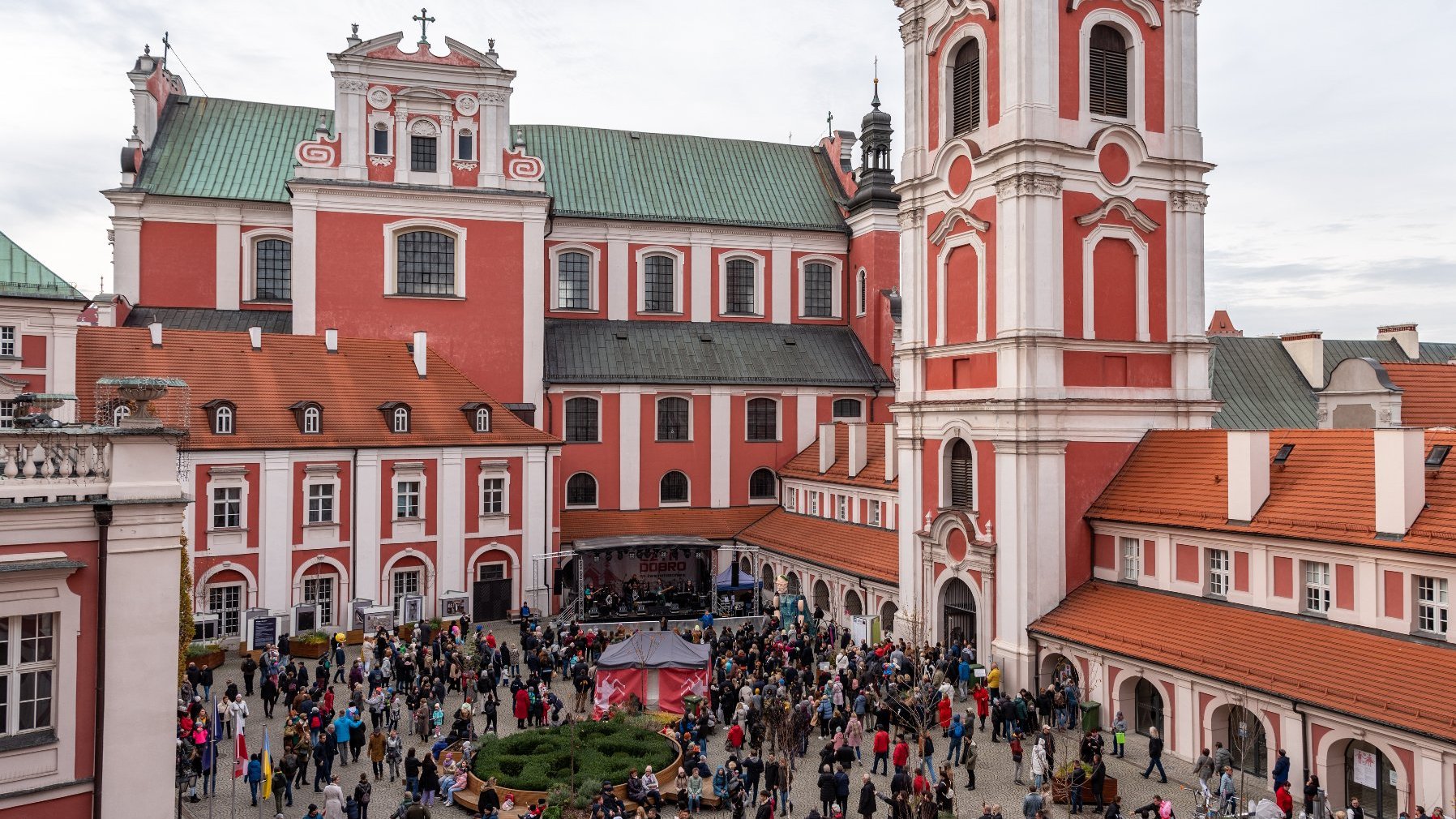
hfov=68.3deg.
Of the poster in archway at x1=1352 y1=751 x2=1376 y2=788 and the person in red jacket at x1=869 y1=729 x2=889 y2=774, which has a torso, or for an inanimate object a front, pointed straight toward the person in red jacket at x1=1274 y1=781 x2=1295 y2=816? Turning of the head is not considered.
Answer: the poster in archway

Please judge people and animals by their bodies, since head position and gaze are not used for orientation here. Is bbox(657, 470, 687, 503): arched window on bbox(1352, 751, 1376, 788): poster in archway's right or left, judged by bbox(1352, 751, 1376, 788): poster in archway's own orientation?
on its right

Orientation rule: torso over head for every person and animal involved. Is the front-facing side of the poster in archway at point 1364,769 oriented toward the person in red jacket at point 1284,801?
yes

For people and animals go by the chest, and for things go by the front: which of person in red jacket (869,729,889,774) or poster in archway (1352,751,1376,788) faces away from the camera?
the person in red jacket

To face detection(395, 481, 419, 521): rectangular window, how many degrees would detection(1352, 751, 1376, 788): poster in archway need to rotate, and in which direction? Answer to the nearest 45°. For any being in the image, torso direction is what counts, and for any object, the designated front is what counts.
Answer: approximately 45° to its right

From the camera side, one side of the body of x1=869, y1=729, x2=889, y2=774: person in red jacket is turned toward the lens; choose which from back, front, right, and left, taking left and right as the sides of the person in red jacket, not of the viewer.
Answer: back

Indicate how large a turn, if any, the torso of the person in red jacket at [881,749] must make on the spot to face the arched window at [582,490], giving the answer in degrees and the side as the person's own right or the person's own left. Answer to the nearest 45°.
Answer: approximately 45° to the person's own left

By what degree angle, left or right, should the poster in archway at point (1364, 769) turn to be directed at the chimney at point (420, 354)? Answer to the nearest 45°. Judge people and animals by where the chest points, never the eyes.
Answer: approximately 45° to its right

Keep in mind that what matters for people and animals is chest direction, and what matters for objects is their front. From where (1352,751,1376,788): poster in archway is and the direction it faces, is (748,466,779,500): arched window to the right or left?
on its right

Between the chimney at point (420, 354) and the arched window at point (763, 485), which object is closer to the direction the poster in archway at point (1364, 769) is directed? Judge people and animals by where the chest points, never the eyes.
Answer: the chimney

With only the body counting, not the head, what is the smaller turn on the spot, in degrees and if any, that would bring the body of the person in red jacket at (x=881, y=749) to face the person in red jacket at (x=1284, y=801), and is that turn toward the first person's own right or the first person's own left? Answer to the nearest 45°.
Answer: approximately 90° to the first person's own right

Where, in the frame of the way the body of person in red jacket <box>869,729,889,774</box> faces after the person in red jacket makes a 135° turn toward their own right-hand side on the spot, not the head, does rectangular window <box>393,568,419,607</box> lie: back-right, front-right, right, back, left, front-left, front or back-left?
back

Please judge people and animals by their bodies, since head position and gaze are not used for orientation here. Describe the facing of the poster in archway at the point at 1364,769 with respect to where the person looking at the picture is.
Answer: facing the viewer and to the left of the viewer

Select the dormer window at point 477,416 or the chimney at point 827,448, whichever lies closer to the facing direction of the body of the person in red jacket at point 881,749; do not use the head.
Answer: the chimney

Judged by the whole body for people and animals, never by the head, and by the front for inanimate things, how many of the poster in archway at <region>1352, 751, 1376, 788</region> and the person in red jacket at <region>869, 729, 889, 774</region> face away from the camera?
1

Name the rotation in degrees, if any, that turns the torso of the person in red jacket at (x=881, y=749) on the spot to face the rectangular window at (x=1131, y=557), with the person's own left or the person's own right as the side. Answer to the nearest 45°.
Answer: approximately 45° to the person's own right
